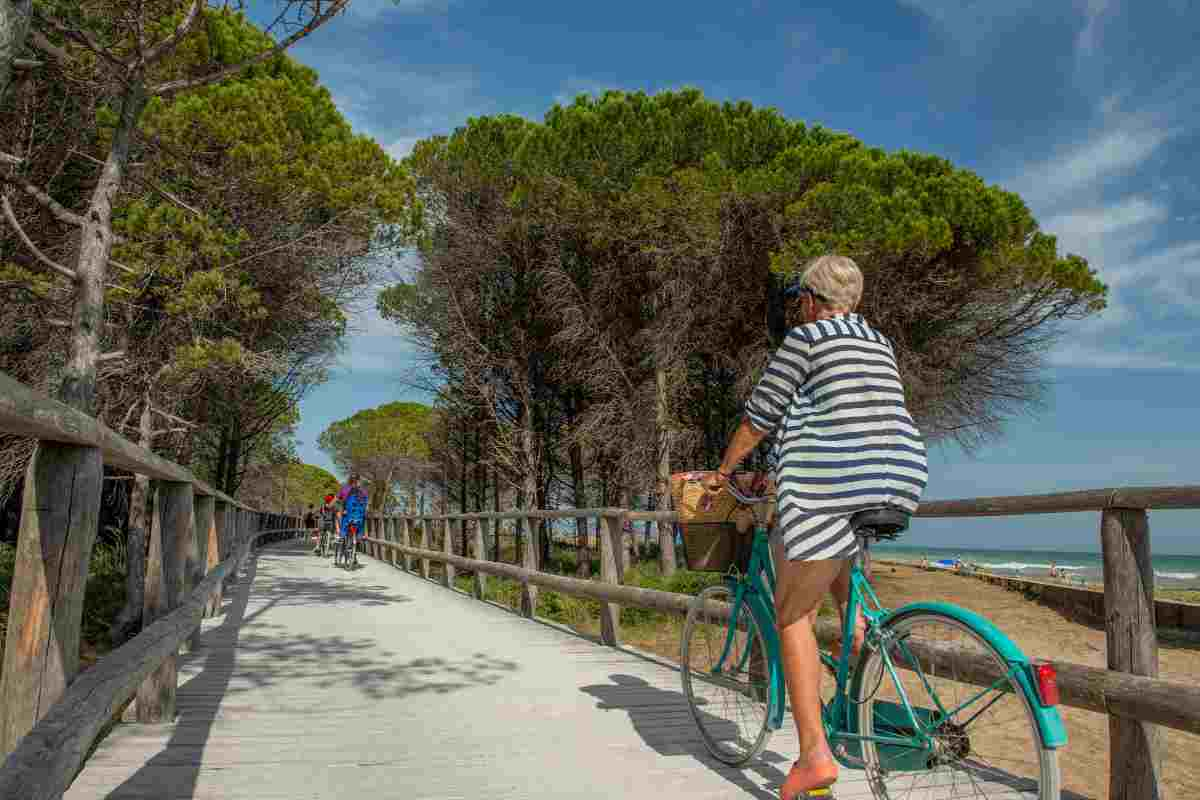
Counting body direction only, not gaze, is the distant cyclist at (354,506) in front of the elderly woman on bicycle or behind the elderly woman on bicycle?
in front

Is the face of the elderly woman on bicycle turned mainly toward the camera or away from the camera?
away from the camera

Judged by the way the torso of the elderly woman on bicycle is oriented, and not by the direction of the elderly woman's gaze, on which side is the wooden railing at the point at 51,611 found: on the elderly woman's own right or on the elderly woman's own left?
on the elderly woman's own left

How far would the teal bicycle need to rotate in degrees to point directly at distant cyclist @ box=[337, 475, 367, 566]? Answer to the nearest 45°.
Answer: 0° — it already faces them

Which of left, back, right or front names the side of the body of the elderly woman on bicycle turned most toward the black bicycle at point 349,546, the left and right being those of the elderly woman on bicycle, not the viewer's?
front

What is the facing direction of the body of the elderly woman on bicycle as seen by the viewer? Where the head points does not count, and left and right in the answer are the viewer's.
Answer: facing away from the viewer and to the left of the viewer

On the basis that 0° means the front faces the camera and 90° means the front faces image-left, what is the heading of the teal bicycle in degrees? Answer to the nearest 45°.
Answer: approximately 135°

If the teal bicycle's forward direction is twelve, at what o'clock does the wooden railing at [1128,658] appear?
The wooden railing is roughly at 4 o'clock from the teal bicycle.

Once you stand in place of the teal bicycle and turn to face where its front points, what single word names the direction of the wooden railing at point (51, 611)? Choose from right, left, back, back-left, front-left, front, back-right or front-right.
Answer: left

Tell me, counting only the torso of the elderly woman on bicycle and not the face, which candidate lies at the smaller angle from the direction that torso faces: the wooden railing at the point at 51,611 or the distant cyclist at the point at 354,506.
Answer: the distant cyclist
